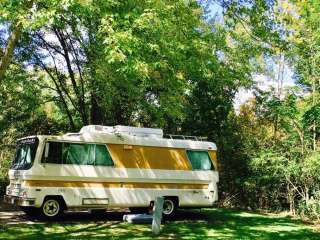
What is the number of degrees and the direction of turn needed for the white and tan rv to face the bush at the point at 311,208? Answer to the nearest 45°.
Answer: approximately 135° to its left

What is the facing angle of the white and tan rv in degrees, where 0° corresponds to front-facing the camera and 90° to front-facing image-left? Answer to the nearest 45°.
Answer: approximately 45°

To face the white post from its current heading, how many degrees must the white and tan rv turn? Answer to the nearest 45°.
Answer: approximately 90° to its left

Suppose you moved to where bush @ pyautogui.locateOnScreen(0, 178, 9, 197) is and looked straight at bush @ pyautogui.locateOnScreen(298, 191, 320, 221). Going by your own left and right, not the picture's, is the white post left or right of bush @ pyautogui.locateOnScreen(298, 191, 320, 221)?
right

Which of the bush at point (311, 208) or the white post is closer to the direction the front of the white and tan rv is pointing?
the white post
